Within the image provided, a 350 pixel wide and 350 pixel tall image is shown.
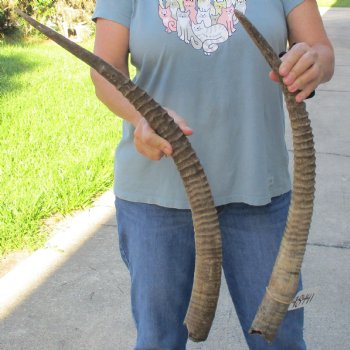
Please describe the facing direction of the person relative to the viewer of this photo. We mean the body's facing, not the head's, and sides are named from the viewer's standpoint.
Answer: facing the viewer
